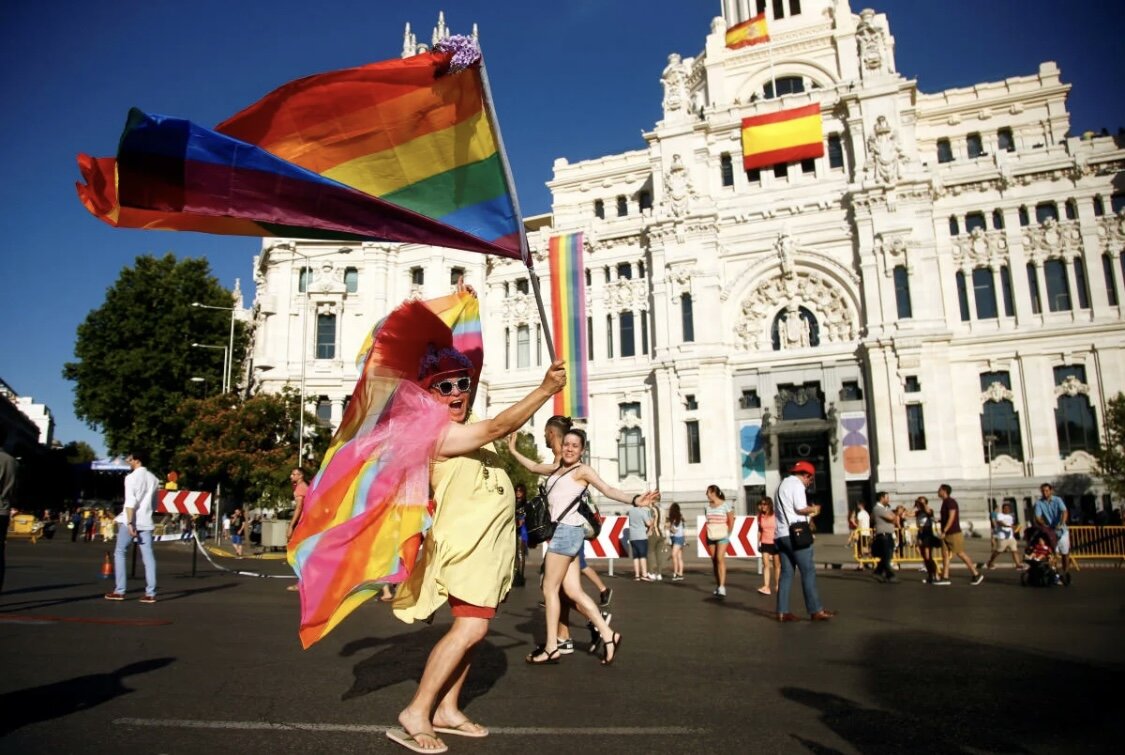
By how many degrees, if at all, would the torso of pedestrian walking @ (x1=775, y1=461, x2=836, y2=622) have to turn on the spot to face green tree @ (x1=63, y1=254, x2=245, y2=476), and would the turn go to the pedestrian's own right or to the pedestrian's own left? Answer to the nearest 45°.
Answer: approximately 135° to the pedestrian's own left

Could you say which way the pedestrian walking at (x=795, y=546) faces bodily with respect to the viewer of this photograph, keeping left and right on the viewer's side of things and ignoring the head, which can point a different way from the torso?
facing to the right of the viewer

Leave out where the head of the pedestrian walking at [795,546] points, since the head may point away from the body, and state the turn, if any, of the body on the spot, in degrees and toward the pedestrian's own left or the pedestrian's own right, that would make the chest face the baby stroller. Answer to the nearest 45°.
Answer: approximately 45° to the pedestrian's own left
